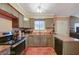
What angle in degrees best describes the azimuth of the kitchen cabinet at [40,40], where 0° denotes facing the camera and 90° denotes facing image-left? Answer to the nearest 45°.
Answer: approximately 0°
